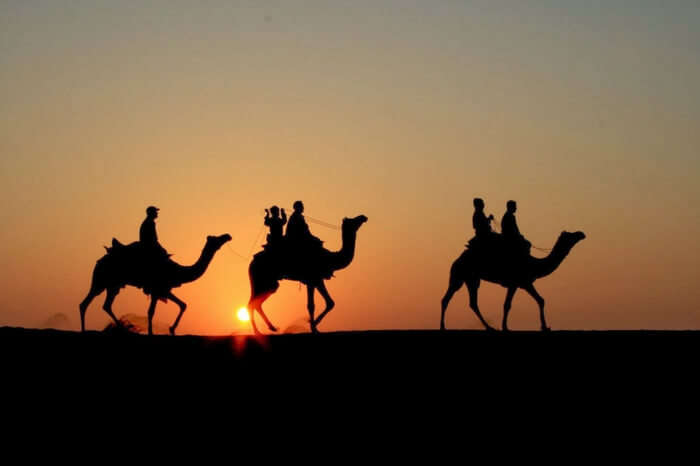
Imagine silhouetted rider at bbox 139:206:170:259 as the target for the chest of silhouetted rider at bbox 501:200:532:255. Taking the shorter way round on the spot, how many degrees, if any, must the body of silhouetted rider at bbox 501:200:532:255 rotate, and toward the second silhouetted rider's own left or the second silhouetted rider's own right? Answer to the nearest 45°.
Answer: approximately 180°

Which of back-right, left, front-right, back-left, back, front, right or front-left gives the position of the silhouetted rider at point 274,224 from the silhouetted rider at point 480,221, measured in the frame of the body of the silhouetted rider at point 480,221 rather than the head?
back

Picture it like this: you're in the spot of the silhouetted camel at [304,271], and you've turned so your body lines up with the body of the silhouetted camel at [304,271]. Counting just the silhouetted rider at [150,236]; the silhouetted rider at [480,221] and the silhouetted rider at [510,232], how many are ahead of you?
2

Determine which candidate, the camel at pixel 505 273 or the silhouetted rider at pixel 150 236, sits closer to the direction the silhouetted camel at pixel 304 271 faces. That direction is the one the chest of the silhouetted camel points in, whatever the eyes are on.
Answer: the camel

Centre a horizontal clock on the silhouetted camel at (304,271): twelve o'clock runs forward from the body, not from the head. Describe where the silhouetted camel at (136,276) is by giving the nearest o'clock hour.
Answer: the silhouetted camel at (136,276) is roughly at 6 o'clock from the silhouetted camel at (304,271).

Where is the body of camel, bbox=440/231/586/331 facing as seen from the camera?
to the viewer's right

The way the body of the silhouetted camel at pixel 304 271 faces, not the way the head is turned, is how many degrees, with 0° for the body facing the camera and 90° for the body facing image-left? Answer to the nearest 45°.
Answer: approximately 270°

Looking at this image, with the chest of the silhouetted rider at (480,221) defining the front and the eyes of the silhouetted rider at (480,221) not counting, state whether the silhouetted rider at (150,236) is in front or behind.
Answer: behind

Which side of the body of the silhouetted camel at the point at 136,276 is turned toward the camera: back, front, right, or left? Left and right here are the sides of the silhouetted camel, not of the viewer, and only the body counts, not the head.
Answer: right

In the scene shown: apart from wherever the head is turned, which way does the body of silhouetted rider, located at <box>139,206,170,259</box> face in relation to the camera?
to the viewer's right

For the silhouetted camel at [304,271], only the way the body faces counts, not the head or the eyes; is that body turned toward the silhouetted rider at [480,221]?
yes

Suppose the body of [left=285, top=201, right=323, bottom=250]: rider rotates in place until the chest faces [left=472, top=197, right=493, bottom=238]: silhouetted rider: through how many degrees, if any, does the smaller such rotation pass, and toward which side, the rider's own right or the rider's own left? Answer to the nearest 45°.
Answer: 0° — they already face them

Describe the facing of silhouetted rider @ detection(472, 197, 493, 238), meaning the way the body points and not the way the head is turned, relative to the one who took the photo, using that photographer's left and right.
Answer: facing to the right of the viewer

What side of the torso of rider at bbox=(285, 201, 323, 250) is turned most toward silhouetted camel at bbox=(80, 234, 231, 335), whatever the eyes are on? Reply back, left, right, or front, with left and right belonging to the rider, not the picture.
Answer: back

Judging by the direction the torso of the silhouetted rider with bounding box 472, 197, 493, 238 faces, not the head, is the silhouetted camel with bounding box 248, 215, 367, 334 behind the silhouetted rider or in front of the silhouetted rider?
behind

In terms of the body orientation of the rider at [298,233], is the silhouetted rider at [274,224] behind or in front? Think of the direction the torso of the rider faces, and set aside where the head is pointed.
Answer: behind

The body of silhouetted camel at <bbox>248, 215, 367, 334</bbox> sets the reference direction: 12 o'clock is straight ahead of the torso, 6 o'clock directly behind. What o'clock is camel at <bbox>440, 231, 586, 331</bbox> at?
The camel is roughly at 12 o'clock from the silhouetted camel.
